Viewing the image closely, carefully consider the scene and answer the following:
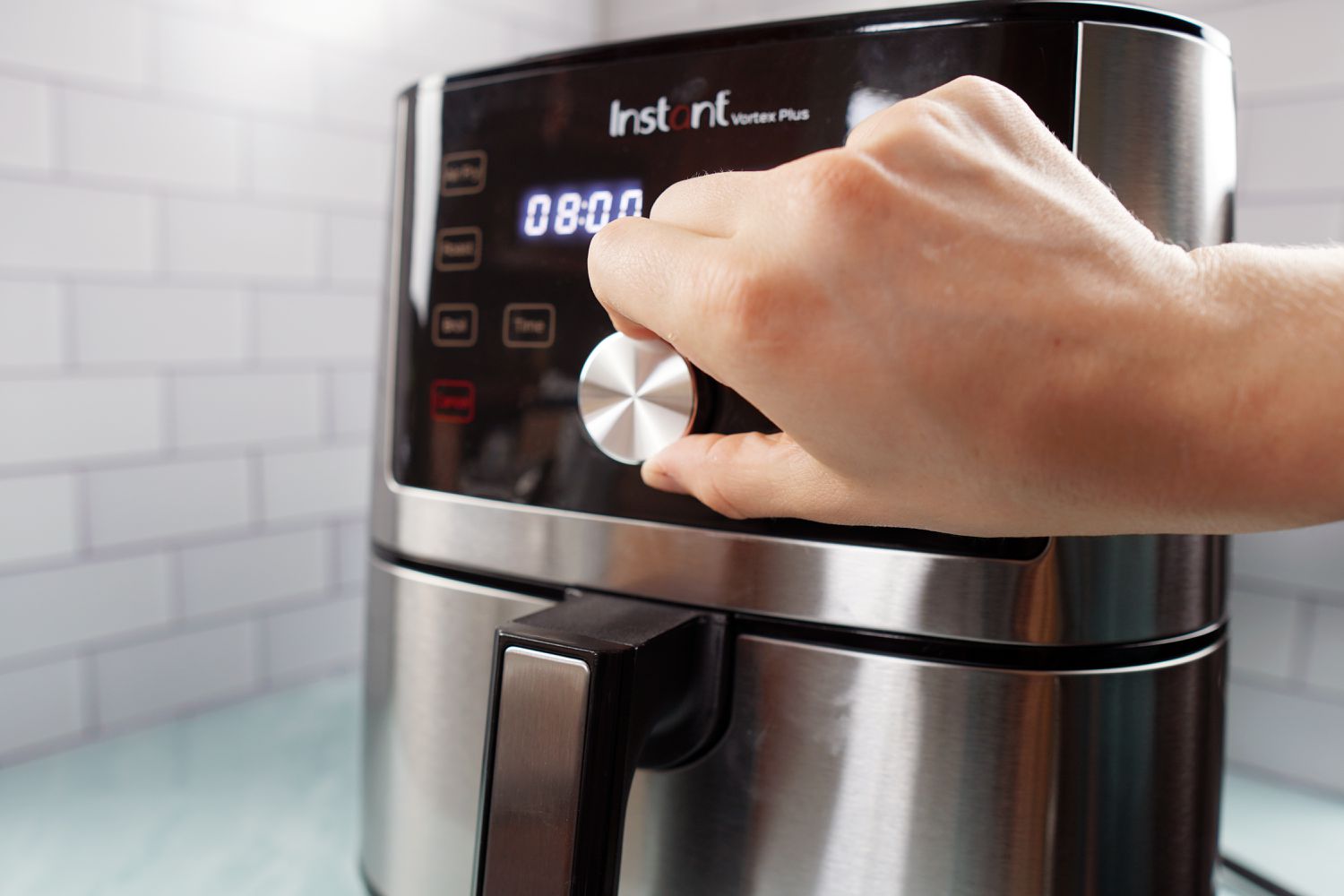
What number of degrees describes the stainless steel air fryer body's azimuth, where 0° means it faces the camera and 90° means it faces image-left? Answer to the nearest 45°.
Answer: approximately 45°
